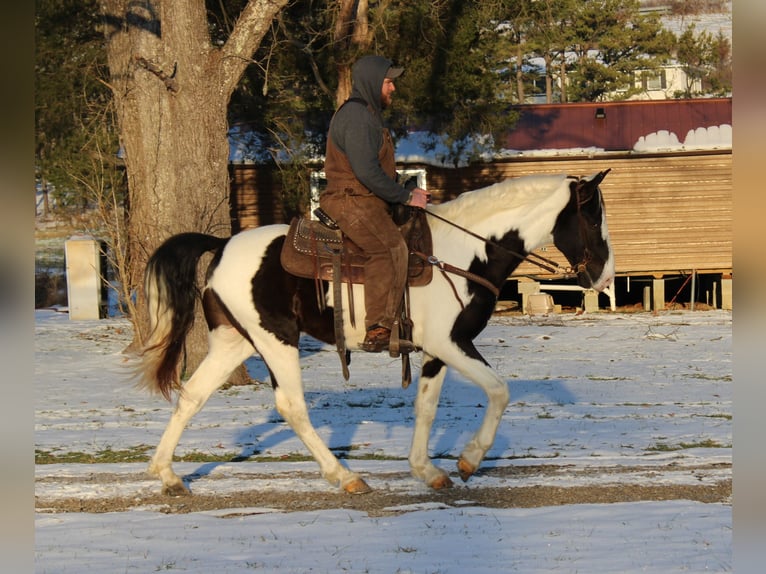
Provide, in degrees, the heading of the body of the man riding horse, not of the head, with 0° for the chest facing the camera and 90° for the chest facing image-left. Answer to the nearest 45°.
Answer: approximately 270°

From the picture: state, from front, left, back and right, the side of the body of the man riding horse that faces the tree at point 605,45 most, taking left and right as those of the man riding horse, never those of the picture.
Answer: left

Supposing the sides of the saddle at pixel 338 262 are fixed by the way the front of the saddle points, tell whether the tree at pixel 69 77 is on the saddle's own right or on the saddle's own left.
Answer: on the saddle's own left

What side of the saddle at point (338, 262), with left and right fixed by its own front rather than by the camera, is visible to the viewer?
right

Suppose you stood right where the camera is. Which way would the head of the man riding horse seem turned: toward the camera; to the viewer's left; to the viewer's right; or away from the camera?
to the viewer's right

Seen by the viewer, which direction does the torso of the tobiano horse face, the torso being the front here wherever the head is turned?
to the viewer's right

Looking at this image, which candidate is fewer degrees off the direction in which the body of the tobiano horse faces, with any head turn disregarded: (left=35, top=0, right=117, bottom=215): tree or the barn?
the barn

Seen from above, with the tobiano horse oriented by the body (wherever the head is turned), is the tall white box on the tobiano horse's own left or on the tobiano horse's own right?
on the tobiano horse's own left
